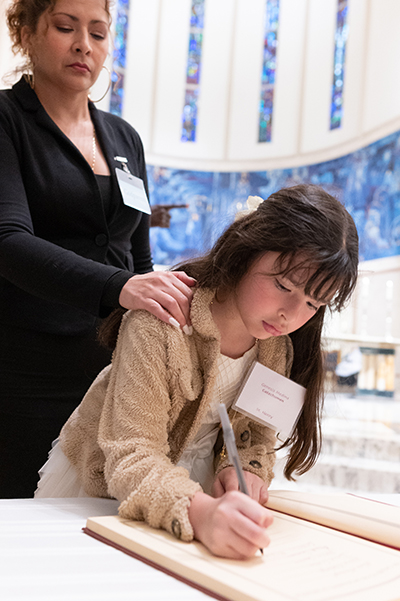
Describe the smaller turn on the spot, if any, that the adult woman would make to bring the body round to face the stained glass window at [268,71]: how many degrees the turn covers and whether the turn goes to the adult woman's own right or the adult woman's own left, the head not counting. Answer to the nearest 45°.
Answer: approximately 135° to the adult woman's own left

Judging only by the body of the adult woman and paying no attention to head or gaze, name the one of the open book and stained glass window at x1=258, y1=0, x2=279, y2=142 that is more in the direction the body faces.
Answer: the open book

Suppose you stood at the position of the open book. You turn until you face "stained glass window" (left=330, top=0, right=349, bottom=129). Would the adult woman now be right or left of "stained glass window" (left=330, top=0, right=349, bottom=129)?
left

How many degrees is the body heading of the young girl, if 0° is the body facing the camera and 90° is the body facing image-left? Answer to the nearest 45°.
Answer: approximately 315°

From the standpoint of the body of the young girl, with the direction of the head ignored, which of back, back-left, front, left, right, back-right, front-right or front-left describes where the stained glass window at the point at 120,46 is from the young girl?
back-left

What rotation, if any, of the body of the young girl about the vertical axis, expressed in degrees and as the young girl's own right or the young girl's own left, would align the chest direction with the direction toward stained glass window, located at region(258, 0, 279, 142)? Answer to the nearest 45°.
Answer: approximately 135° to the young girl's own left

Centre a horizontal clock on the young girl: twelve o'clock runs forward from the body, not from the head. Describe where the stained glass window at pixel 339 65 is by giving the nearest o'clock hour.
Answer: The stained glass window is roughly at 8 o'clock from the young girl.

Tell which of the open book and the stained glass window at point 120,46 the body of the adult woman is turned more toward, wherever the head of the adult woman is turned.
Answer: the open book
